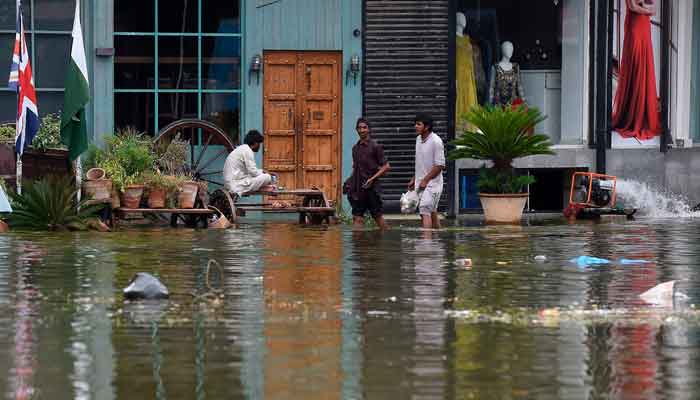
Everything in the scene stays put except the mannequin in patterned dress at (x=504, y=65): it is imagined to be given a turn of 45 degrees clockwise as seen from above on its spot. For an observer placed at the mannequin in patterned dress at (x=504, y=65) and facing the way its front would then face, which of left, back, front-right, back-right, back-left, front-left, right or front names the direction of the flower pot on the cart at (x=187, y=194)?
front

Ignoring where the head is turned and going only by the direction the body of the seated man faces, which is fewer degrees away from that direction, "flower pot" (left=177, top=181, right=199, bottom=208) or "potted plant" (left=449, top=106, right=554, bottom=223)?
the potted plant

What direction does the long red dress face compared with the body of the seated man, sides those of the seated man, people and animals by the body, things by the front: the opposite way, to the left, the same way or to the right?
to the right

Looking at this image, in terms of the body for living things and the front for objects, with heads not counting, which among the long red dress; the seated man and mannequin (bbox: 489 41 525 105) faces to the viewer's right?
the seated man

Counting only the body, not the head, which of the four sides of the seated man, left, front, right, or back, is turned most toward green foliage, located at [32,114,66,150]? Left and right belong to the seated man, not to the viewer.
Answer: back

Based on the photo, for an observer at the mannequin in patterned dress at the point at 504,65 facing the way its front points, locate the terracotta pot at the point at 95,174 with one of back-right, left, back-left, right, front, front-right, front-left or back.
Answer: front-right

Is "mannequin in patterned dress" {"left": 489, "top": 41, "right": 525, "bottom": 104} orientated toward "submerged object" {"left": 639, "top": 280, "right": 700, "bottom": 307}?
yes

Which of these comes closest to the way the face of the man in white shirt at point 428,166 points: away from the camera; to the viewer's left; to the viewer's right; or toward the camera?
to the viewer's left

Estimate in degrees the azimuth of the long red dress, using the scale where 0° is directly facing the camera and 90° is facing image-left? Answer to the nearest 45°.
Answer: approximately 0°

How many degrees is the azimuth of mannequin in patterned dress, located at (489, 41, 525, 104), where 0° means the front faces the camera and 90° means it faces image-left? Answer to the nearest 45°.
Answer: approximately 0°

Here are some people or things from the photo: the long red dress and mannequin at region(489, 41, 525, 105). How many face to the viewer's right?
0

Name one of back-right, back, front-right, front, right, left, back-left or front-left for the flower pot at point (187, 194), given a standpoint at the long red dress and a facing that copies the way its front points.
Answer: front-right

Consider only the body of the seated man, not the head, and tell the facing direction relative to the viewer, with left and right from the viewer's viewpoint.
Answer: facing to the right of the viewer
